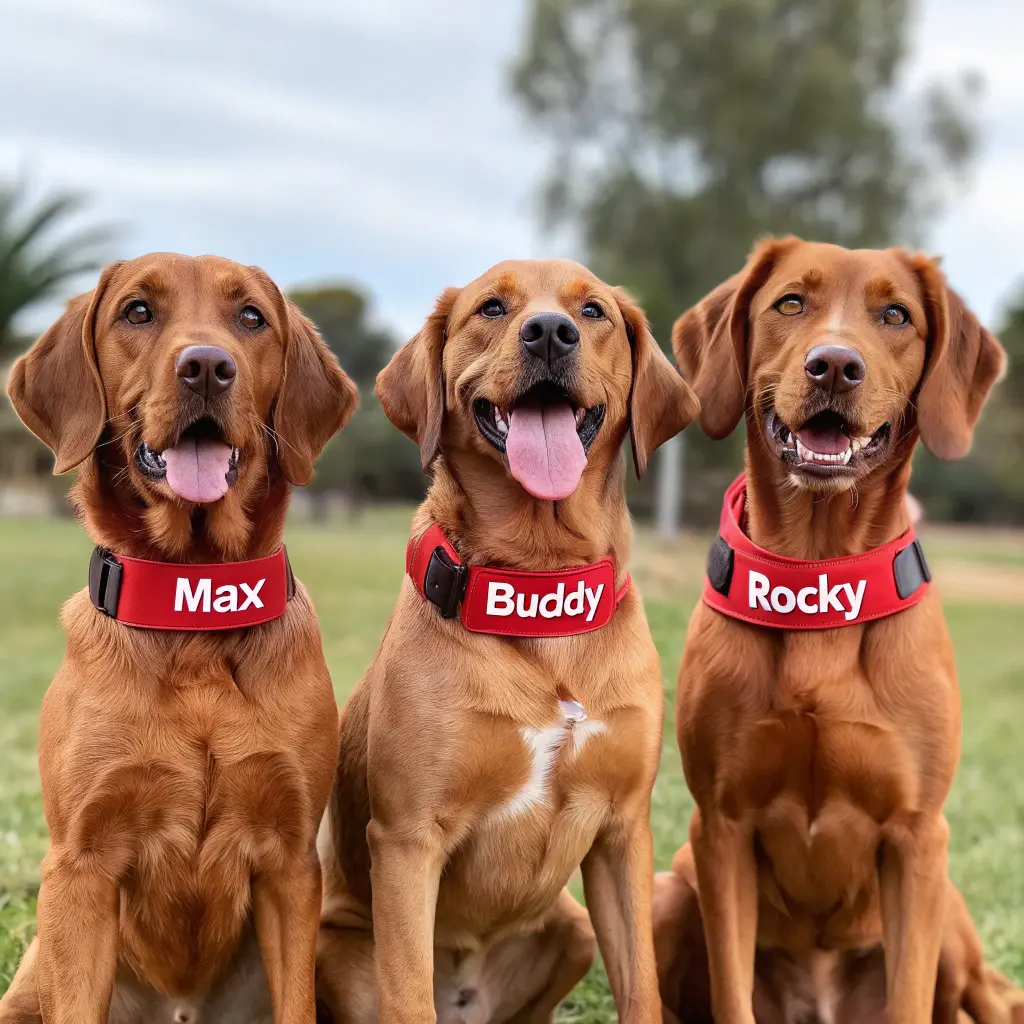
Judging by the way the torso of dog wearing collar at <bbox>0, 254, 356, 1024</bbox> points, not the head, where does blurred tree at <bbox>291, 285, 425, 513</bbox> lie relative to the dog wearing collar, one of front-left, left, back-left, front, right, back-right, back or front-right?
back

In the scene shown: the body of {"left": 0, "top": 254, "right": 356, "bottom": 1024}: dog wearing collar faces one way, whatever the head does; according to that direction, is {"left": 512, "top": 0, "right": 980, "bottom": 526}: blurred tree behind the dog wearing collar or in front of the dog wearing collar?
behind

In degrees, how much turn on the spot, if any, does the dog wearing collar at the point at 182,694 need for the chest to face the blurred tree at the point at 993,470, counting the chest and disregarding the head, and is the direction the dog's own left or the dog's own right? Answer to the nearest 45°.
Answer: approximately 135° to the dog's own left

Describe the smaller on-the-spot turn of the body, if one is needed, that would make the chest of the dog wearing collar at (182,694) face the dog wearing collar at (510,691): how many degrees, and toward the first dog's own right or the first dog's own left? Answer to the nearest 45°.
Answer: approximately 90° to the first dog's own left

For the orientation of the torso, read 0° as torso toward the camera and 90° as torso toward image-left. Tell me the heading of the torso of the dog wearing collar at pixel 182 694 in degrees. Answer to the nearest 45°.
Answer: approximately 0°
